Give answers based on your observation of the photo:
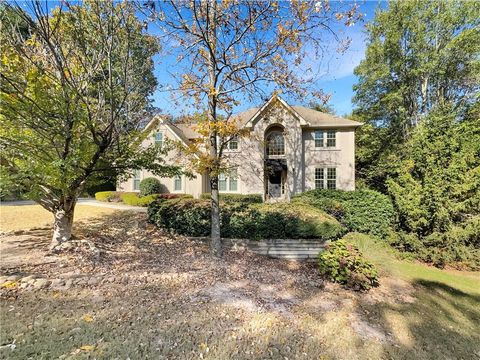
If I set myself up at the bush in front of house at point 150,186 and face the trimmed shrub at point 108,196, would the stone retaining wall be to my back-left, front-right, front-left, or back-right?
back-left

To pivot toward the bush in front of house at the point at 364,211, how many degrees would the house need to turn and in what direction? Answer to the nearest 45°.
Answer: approximately 45° to its left

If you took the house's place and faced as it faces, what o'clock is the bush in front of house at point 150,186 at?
The bush in front of house is roughly at 3 o'clock from the house.

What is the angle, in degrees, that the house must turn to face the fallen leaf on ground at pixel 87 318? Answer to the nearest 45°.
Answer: approximately 45° to its right

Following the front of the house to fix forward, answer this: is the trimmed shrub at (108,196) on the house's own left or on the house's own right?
on the house's own right

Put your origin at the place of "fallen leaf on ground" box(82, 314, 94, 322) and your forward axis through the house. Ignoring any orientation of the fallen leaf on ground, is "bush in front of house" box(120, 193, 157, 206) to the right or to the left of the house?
left

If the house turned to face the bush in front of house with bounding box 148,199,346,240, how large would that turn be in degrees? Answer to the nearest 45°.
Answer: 0° — it already faces it

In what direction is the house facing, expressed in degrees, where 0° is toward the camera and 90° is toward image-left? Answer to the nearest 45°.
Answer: approximately 0°

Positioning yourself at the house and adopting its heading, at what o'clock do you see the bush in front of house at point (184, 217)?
The bush in front of house is roughly at 1 o'clock from the house.

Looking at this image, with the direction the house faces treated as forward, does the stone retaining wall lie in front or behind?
in front
